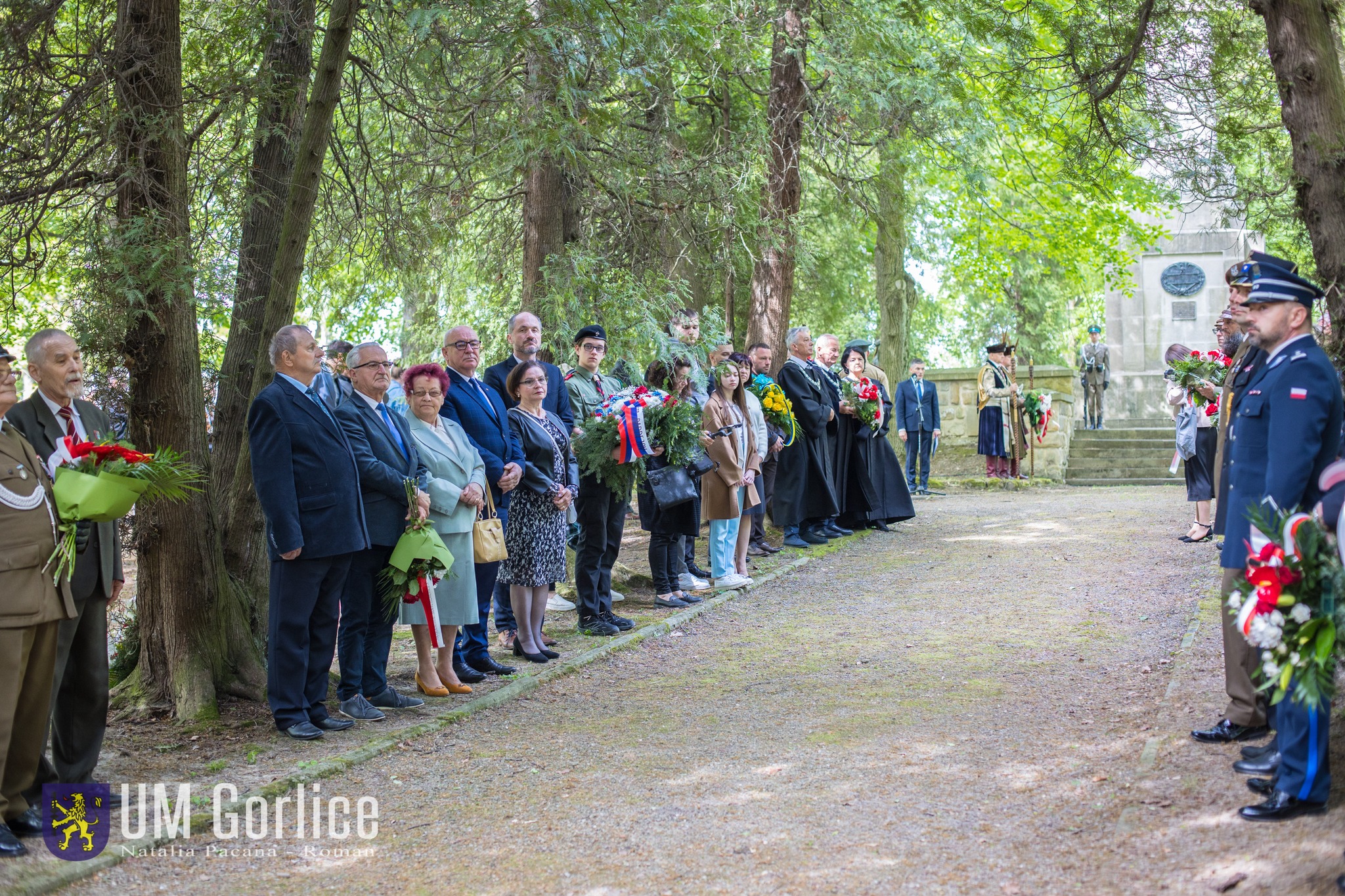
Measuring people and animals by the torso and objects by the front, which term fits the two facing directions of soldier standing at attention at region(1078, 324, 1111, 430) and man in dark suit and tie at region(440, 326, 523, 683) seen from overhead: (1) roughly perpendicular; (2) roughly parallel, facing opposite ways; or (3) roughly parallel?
roughly perpendicular

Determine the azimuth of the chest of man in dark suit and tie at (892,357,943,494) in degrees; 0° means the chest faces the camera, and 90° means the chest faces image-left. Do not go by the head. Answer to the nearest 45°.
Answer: approximately 0°

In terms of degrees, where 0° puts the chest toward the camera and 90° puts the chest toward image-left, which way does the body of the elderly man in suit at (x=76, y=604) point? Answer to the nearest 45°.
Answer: approximately 315°

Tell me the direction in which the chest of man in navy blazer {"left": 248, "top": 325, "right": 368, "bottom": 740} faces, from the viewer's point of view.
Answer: to the viewer's right

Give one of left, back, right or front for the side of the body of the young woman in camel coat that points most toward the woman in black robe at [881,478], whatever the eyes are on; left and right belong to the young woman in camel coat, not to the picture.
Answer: left

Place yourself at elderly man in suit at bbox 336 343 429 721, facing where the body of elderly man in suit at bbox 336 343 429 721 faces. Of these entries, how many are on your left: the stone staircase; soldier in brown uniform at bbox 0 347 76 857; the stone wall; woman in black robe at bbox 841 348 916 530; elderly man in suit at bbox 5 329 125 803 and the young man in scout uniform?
4

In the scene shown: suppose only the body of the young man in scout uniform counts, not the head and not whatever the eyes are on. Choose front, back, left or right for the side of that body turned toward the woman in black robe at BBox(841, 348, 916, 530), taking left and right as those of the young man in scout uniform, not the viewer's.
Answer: left

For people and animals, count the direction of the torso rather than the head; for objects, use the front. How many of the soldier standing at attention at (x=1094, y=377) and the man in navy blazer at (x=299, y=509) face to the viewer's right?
1

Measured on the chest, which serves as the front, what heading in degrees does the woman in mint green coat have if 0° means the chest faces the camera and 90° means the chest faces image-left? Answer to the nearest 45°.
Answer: approximately 315°
